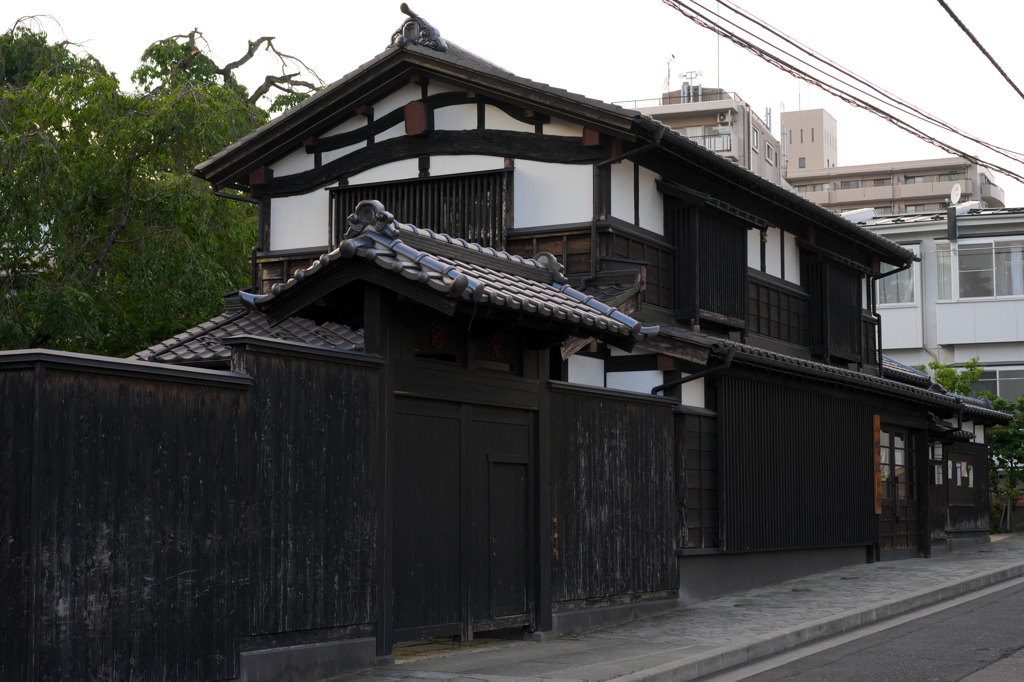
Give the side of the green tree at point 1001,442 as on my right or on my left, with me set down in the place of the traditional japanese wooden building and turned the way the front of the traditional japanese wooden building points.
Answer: on my left

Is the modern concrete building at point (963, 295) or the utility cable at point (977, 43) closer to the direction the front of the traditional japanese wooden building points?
the utility cable

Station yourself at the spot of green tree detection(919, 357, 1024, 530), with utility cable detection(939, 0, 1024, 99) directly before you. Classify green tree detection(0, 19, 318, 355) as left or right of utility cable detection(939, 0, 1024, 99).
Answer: right

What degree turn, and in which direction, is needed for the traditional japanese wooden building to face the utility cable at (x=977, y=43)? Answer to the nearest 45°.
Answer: approximately 45° to its left

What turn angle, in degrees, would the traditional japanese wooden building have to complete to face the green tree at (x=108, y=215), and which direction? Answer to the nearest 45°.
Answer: approximately 180°

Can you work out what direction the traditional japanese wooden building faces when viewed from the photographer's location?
facing the viewer and to the right of the viewer

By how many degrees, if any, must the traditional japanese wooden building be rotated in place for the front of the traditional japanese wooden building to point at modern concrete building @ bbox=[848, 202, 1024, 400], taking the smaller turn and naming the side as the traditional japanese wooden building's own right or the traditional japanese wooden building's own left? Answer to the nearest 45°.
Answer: approximately 90° to the traditional japanese wooden building's own left
